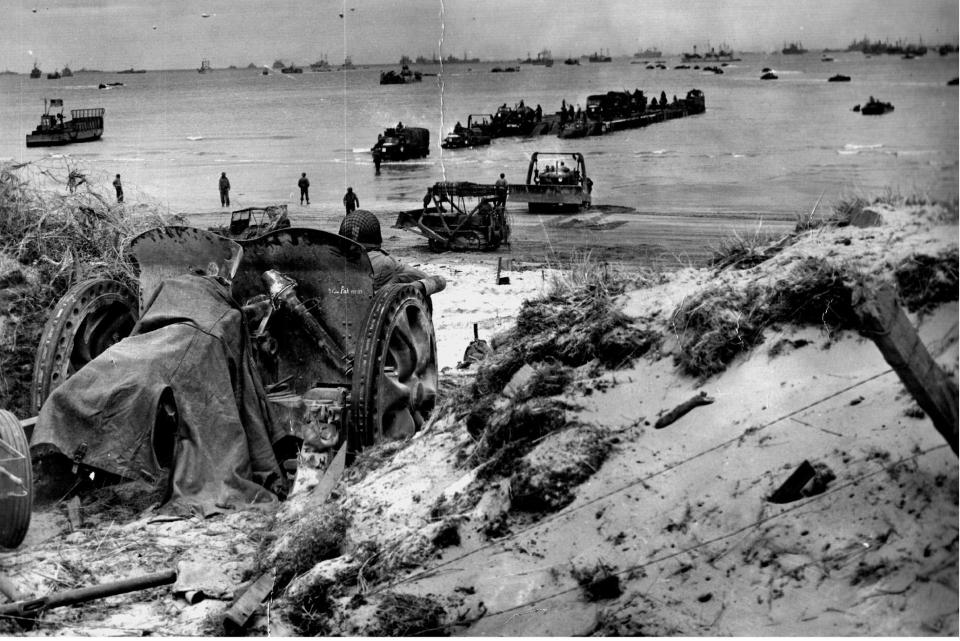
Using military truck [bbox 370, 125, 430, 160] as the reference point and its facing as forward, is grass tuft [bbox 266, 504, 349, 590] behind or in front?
in front

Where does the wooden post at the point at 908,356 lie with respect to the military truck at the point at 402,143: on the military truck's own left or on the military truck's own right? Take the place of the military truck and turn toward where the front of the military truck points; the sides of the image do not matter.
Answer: on the military truck's own left

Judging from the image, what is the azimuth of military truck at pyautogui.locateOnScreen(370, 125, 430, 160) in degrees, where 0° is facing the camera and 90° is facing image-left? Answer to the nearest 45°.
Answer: approximately 45°

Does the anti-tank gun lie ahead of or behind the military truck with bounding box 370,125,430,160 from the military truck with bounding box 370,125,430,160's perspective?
ahead

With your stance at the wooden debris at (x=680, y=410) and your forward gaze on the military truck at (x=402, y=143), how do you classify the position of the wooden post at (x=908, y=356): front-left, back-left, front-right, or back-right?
back-right

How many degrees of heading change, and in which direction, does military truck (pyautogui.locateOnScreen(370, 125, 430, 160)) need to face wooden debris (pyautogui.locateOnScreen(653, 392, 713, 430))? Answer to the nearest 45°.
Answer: approximately 45° to its left

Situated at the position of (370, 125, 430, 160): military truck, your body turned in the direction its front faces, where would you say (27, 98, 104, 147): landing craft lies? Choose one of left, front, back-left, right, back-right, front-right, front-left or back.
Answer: front-right
